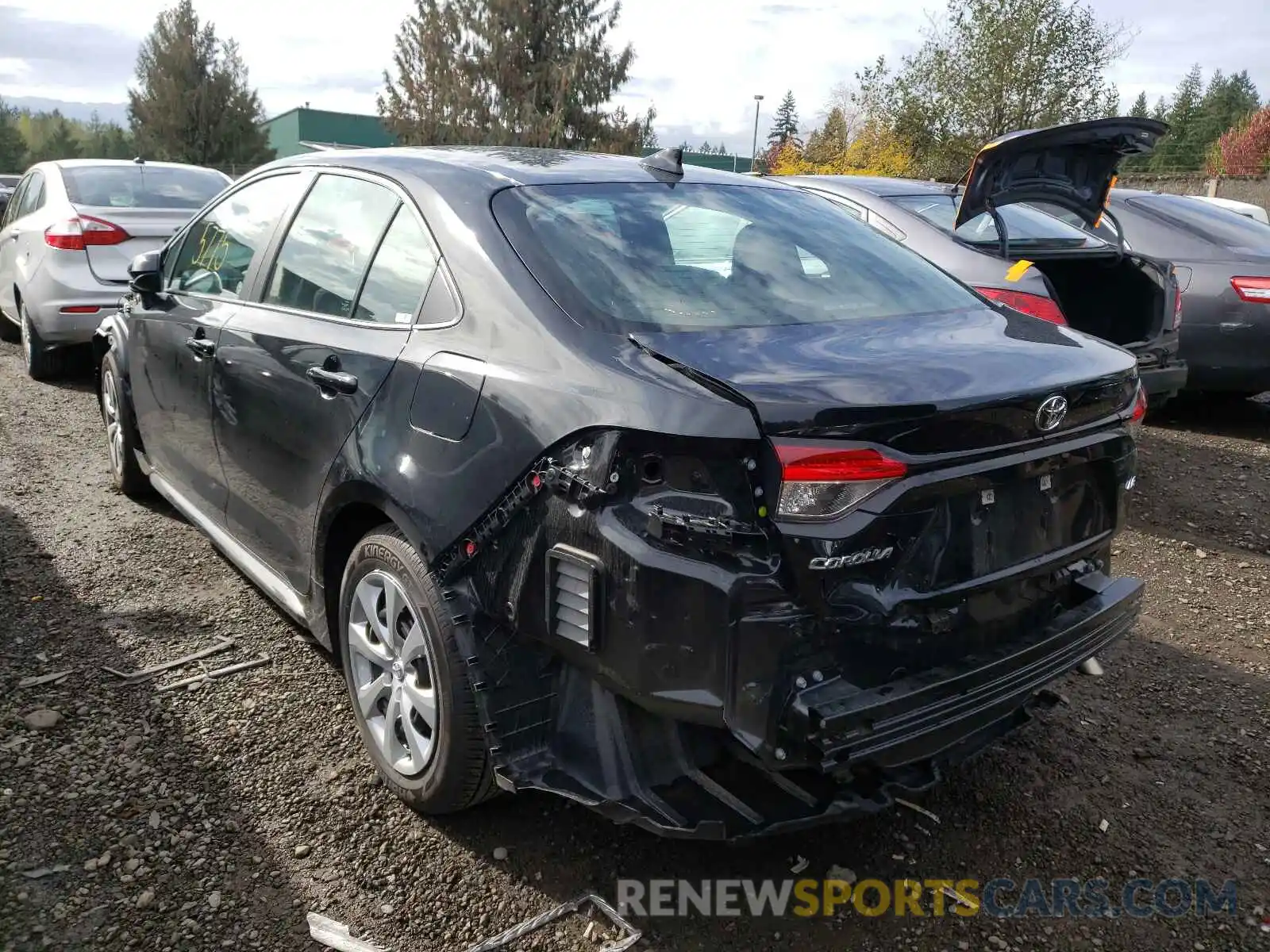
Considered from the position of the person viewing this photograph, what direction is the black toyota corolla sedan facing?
facing away from the viewer and to the left of the viewer

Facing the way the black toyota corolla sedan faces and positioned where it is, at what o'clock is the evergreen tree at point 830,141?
The evergreen tree is roughly at 2 o'clock from the black toyota corolla sedan.

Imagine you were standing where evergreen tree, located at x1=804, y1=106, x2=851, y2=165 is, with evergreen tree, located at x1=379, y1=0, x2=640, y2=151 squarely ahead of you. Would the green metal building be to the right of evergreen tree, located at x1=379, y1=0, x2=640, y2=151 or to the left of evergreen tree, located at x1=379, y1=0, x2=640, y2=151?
right

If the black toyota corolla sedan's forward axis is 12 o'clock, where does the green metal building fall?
The green metal building is roughly at 1 o'clock from the black toyota corolla sedan.
